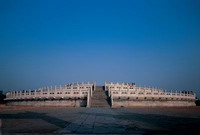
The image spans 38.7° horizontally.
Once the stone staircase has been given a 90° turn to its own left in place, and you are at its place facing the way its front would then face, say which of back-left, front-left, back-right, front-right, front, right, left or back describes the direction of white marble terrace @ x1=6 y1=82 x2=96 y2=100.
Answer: back

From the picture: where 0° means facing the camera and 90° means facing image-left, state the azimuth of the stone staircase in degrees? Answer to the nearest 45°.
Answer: approximately 0°
